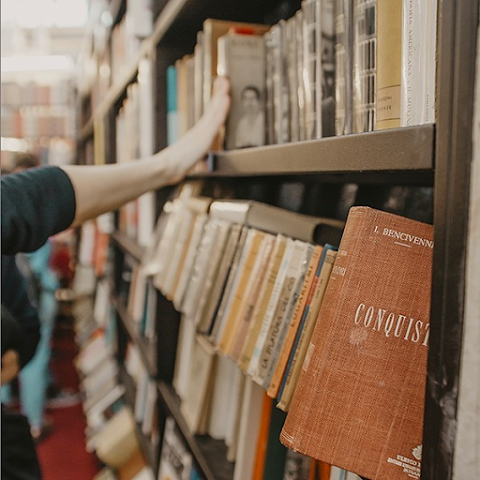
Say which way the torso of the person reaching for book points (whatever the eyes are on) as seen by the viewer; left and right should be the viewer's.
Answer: facing to the right of the viewer

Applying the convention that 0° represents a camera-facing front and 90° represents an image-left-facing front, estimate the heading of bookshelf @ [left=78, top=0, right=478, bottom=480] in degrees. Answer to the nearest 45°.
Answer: approximately 45°

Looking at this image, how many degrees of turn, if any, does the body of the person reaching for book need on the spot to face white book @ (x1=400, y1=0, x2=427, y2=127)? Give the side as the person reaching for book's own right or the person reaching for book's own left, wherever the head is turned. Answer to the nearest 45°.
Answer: approximately 45° to the person reaching for book's own right

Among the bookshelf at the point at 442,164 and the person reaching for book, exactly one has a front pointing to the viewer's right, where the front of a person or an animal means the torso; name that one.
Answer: the person reaching for book

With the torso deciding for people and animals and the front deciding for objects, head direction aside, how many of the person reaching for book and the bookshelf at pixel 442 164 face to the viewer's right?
1
